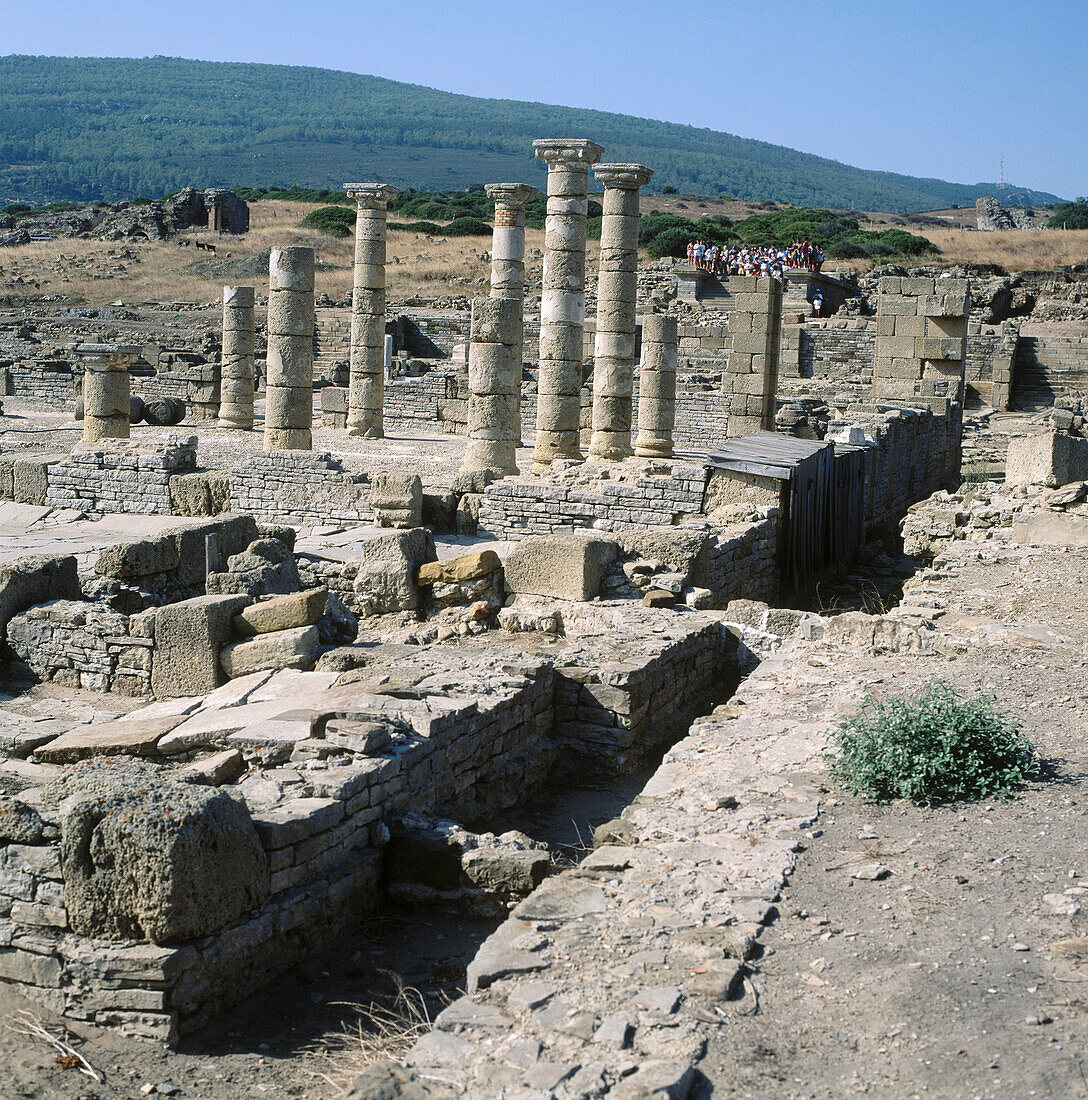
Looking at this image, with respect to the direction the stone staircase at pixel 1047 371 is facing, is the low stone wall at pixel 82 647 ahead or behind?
ahead

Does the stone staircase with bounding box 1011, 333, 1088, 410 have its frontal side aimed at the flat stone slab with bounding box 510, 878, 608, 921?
yes

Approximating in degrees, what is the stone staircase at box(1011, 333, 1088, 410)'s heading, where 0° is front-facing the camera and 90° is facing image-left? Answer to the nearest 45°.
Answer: approximately 0°

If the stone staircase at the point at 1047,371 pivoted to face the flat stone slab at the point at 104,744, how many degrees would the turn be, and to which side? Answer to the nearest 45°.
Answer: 0° — it already faces it

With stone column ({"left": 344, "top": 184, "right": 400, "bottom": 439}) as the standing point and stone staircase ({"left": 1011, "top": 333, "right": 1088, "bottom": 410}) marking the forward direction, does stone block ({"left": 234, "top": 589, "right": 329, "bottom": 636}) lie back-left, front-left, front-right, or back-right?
back-right

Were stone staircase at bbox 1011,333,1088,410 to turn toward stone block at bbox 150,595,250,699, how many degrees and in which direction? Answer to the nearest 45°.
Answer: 0° — it already faces it

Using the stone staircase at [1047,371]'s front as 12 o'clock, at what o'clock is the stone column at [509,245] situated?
The stone column is roughly at 1 o'clock from the stone staircase.

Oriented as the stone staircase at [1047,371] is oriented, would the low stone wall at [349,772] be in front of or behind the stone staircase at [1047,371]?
in front

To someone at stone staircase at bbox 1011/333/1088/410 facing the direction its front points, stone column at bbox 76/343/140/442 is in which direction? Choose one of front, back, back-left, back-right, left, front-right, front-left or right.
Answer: front-right
